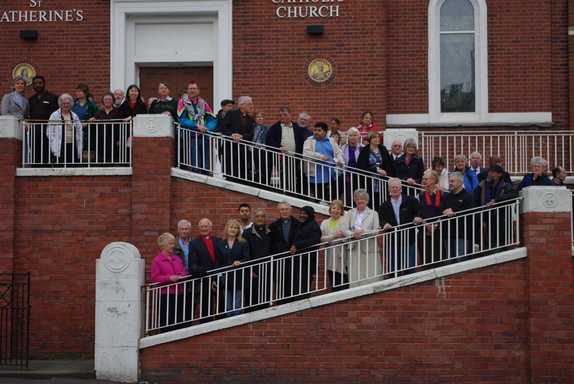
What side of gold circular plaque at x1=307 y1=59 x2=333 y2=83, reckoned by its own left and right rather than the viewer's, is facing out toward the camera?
front

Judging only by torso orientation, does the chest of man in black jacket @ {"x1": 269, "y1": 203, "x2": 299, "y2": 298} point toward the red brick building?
no

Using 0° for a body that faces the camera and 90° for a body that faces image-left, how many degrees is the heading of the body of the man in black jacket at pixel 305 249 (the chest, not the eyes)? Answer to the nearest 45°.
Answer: approximately 45°

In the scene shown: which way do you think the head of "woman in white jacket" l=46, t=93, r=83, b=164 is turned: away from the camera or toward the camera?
toward the camera

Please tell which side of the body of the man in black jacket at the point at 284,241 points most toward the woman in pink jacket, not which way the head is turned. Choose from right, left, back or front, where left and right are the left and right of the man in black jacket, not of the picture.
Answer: right

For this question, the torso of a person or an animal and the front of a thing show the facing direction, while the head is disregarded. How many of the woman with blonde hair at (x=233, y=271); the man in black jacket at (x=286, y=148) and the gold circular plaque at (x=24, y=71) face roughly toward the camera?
3

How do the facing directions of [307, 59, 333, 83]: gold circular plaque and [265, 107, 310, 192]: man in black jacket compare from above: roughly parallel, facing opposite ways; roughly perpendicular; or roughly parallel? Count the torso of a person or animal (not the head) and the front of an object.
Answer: roughly parallel

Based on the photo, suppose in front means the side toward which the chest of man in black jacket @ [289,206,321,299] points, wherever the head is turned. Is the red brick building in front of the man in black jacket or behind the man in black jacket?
behind

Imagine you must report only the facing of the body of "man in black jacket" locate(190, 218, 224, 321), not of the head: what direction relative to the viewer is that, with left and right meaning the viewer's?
facing the viewer

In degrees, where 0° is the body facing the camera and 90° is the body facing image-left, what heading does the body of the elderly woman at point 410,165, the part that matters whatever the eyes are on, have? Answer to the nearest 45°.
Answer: approximately 0°

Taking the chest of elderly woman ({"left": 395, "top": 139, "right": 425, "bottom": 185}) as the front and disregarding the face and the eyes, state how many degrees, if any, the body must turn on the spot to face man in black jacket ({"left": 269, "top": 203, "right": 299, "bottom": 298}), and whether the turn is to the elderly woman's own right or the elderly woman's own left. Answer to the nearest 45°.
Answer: approximately 45° to the elderly woman's own right

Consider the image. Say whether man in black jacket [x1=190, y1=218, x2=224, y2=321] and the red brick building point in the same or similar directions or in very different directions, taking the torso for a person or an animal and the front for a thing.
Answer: same or similar directions

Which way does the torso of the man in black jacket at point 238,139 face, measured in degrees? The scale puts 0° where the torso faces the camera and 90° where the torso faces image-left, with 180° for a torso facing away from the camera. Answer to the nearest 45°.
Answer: approximately 315°

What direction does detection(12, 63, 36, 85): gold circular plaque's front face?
toward the camera

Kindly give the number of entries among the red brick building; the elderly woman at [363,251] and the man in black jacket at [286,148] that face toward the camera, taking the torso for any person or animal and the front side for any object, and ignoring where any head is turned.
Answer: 3

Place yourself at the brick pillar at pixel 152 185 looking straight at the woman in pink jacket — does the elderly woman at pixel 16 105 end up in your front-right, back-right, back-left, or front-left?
back-right

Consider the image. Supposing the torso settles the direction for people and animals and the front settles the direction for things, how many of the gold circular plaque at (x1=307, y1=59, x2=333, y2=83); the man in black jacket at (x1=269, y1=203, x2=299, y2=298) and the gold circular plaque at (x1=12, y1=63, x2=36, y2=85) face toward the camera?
3
